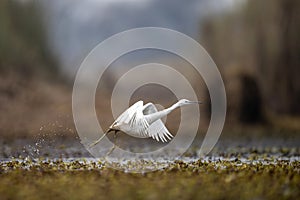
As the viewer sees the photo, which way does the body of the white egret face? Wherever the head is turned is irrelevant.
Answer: to the viewer's right
